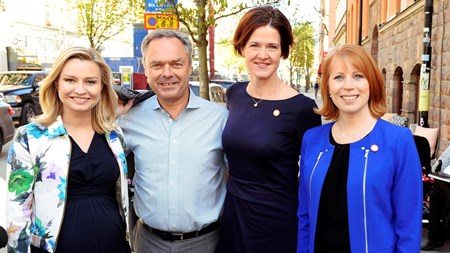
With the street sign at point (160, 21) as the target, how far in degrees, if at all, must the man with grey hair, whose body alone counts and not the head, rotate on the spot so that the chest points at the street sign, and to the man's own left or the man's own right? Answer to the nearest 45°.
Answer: approximately 180°

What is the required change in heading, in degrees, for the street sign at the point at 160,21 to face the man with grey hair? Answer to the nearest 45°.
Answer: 0° — it already faces them

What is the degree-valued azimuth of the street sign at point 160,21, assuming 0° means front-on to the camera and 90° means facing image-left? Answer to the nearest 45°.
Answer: approximately 0°

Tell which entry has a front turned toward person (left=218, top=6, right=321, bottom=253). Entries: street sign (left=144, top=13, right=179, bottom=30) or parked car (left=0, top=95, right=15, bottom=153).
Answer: the street sign

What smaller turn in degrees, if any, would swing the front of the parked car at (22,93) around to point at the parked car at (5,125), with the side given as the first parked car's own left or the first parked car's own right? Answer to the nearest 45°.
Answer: approximately 45° to the first parked car's own left

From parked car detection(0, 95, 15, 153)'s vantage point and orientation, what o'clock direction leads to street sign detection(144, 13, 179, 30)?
The street sign is roughly at 7 o'clock from the parked car.

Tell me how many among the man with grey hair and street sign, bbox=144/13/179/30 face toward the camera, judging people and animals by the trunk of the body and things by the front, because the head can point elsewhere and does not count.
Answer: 2
